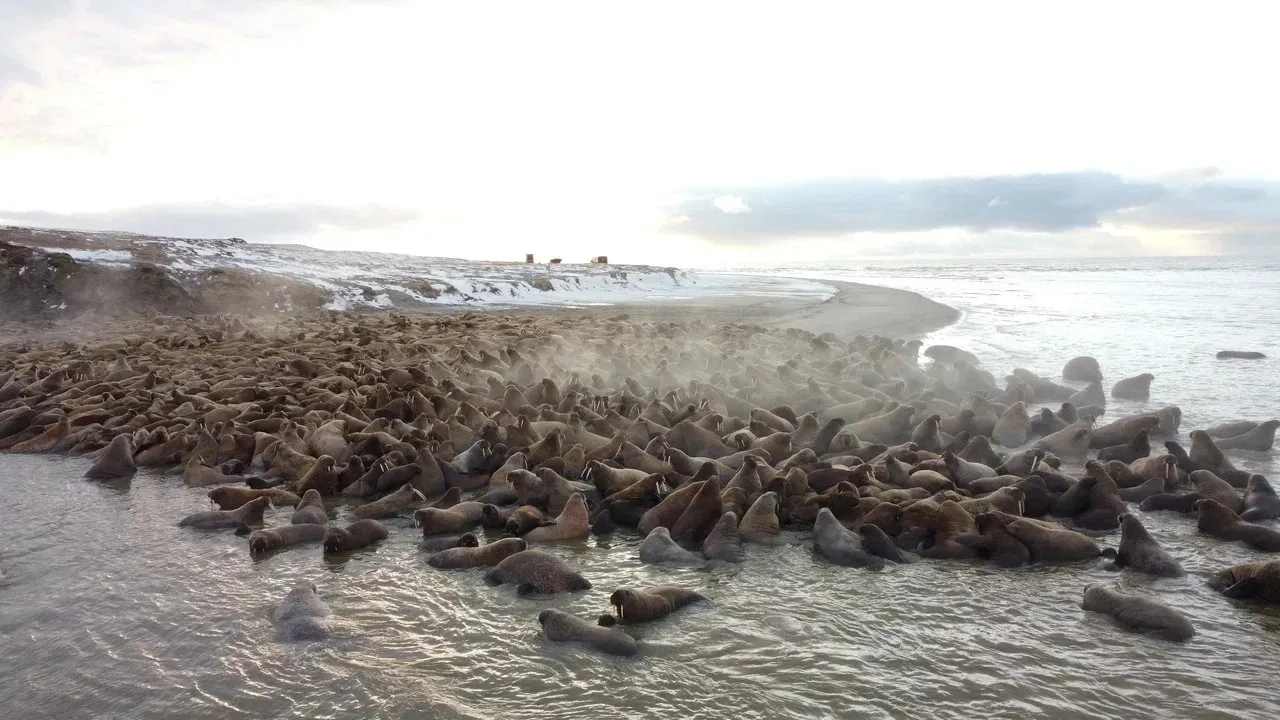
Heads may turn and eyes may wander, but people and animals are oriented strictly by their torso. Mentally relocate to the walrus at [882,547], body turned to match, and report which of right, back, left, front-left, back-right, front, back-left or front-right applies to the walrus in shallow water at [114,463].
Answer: front-left

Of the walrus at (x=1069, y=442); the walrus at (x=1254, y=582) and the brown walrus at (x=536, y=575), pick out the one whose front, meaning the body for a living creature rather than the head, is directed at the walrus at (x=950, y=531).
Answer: the walrus at (x=1254, y=582)

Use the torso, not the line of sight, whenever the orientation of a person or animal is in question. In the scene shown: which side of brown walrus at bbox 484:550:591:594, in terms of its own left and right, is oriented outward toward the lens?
left

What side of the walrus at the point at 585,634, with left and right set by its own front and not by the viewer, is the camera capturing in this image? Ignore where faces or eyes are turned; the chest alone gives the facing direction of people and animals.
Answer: left

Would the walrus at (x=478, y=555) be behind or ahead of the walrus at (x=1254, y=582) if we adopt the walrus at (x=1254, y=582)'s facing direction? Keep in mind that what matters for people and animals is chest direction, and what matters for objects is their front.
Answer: ahead

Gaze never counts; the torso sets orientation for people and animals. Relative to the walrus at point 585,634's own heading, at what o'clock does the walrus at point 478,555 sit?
the walrus at point 478,555 is roughly at 2 o'clock from the walrus at point 585,634.

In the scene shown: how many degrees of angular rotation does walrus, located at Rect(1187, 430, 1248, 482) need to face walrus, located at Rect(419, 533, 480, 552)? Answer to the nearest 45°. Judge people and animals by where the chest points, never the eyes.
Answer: approximately 90° to its left

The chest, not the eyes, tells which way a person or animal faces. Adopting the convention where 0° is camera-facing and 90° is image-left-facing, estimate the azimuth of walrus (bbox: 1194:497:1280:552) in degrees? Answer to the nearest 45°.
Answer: approximately 90°

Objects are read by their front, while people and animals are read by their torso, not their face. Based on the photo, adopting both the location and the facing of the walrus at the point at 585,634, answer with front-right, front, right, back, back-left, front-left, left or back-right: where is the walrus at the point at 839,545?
back-right
